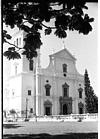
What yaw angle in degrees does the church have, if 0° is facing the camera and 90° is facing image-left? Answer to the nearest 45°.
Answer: approximately 315°
